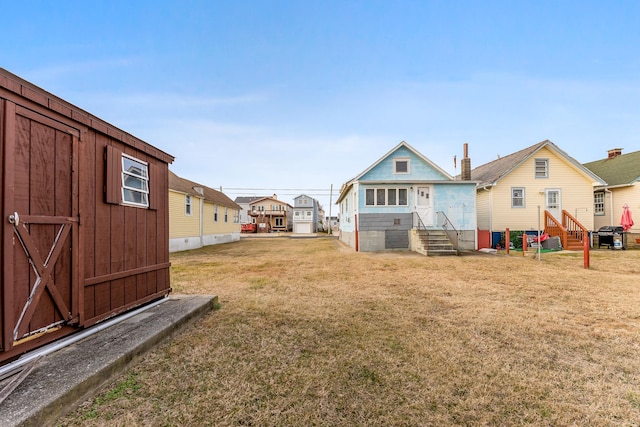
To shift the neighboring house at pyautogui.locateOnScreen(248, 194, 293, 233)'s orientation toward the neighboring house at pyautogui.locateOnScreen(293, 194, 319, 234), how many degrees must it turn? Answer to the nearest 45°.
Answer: approximately 45° to its left

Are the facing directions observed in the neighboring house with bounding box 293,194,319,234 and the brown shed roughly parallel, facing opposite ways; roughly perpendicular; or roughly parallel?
roughly perpendicular

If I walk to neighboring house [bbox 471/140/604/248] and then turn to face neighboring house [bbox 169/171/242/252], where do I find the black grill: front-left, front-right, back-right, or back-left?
back-left

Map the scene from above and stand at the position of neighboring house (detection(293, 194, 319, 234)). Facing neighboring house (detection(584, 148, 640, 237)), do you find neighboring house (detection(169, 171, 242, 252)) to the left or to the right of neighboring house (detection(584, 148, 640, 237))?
right

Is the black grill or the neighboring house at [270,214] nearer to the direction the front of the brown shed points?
the black grill

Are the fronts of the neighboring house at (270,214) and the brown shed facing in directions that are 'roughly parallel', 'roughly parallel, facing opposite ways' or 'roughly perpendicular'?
roughly perpendicular

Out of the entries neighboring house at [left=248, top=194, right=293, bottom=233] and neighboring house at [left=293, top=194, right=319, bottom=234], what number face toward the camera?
2

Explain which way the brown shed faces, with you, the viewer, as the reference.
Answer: facing the viewer and to the right of the viewer

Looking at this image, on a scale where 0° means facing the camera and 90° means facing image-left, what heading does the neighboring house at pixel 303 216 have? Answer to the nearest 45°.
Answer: approximately 0°
